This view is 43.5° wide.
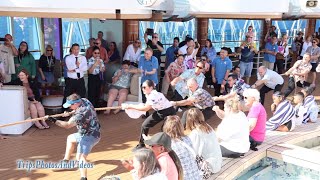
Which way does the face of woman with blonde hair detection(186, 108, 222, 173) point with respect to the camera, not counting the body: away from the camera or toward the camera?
away from the camera

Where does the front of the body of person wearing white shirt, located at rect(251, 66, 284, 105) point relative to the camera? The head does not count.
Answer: to the viewer's left
